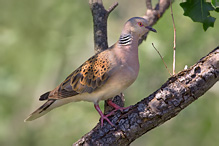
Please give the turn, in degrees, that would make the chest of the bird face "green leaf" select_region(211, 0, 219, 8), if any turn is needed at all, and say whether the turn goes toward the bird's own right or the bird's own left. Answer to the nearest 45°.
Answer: approximately 45° to the bird's own right

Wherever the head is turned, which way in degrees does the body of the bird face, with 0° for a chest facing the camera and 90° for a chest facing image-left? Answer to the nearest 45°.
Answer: approximately 270°

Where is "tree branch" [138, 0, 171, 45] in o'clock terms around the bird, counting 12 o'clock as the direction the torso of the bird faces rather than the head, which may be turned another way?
The tree branch is roughly at 11 o'clock from the bird.

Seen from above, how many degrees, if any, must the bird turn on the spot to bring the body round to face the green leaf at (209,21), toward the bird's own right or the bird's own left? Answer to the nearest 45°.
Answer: approximately 45° to the bird's own right

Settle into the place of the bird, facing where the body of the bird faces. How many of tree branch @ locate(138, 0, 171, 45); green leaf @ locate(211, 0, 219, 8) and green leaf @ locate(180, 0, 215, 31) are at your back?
0

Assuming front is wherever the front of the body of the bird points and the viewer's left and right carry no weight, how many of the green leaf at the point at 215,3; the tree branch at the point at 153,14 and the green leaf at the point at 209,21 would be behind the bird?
0
